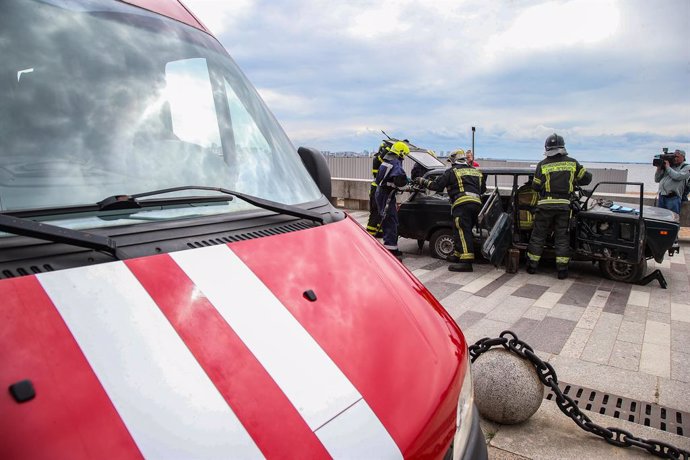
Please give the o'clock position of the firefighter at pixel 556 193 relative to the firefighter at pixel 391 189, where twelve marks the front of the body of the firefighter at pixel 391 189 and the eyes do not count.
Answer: the firefighter at pixel 556 193 is roughly at 1 o'clock from the firefighter at pixel 391 189.

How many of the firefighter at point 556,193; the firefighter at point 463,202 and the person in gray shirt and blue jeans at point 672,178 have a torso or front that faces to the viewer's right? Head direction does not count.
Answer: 0

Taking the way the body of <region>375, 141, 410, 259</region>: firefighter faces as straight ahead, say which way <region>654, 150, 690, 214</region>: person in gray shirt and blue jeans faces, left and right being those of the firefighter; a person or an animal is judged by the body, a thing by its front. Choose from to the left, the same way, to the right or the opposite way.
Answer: the opposite way

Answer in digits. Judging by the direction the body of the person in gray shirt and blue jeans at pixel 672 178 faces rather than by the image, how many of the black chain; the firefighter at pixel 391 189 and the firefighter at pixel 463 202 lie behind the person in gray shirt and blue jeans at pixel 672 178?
0

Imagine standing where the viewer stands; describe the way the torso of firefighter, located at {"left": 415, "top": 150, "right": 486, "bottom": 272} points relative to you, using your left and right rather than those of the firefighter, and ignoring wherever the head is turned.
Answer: facing away from the viewer and to the left of the viewer

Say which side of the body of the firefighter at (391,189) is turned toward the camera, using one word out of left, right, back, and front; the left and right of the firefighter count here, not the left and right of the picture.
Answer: right

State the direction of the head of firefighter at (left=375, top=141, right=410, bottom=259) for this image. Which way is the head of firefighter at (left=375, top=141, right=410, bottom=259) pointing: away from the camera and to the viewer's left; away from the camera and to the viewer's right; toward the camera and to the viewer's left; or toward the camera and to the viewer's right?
away from the camera and to the viewer's right
